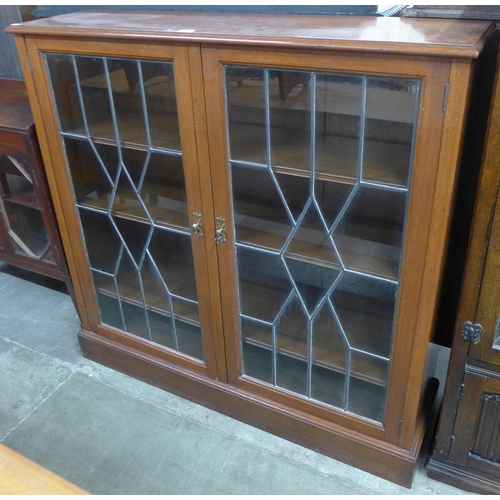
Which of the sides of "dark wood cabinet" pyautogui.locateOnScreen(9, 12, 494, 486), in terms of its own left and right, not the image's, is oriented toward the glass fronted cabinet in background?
right

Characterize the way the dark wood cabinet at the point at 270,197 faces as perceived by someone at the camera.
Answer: facing the viewer and to the left of the viewer

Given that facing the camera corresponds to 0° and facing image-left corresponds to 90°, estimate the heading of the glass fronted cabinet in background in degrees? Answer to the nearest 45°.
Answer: approximately 45°

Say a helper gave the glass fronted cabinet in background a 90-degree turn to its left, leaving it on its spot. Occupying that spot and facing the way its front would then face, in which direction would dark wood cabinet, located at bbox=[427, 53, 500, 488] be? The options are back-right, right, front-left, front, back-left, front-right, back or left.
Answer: front

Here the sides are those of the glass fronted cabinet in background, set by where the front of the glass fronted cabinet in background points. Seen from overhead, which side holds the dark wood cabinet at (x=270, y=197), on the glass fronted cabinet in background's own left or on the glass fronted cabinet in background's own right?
on the glass fronted cabinet in background's own left

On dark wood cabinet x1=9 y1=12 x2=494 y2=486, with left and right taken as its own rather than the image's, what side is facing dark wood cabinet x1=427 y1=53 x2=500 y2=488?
left
